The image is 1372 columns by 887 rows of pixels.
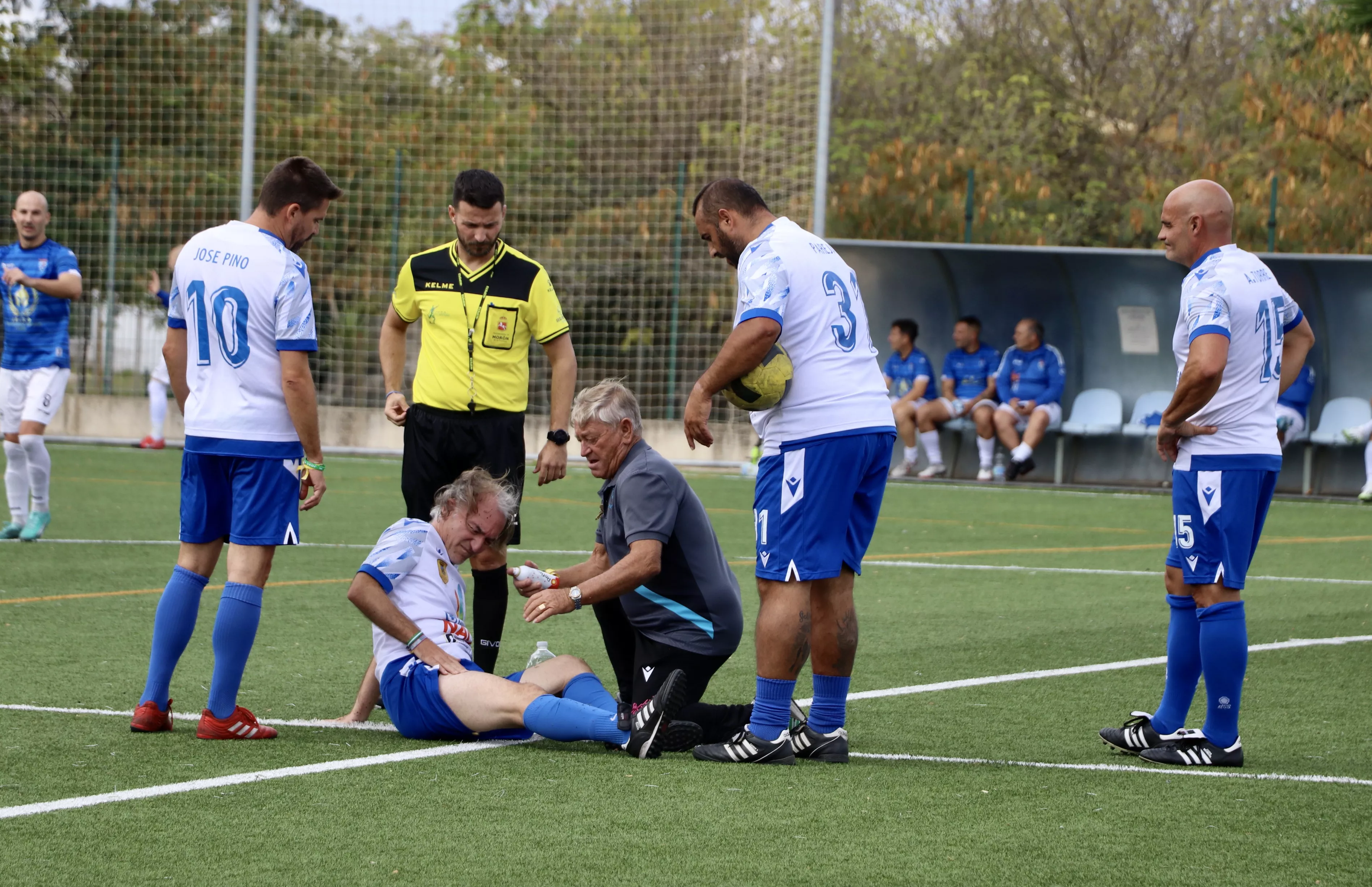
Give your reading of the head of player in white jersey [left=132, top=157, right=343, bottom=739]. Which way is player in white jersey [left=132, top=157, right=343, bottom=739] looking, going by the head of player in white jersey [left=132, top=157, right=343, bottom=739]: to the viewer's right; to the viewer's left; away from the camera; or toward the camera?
to the viewer's right

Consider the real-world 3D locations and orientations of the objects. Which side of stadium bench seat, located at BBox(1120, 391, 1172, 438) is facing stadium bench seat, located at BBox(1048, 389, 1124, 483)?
right

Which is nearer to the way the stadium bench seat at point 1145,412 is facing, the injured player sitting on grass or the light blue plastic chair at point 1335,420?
the injured player sitting on grass

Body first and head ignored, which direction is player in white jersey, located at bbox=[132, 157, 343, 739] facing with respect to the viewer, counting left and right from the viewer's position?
facing away from the viewer and to the right of the viewer

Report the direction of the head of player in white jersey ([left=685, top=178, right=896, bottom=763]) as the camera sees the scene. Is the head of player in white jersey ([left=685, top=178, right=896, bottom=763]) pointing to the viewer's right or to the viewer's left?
to the viewer's left

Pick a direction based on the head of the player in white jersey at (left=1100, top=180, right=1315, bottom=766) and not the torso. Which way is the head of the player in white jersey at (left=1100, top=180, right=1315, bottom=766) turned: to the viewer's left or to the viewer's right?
to the viewer's left

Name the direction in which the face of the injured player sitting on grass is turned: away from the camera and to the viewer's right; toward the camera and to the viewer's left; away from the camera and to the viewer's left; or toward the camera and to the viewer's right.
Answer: toward the camera and to the viewer's right

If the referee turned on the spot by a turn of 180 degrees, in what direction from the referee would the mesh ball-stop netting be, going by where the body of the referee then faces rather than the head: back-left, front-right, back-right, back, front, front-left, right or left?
front

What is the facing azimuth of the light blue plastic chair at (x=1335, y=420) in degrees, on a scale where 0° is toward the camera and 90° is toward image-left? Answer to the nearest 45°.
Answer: approximately 45°

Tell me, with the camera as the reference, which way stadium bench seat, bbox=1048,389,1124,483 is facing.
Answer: facing the viewer and to the left of the viewer

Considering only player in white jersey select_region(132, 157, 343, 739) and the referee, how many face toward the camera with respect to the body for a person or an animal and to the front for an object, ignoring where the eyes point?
1

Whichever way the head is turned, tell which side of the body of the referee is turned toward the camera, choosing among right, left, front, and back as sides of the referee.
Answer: front

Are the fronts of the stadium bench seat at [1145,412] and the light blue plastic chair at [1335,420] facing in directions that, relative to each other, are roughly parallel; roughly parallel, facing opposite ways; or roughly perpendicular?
roughly parallel

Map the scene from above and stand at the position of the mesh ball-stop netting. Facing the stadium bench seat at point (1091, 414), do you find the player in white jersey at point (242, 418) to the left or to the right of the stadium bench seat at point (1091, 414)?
right

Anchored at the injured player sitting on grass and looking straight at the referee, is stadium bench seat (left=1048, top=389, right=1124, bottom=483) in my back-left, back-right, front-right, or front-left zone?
front-right
